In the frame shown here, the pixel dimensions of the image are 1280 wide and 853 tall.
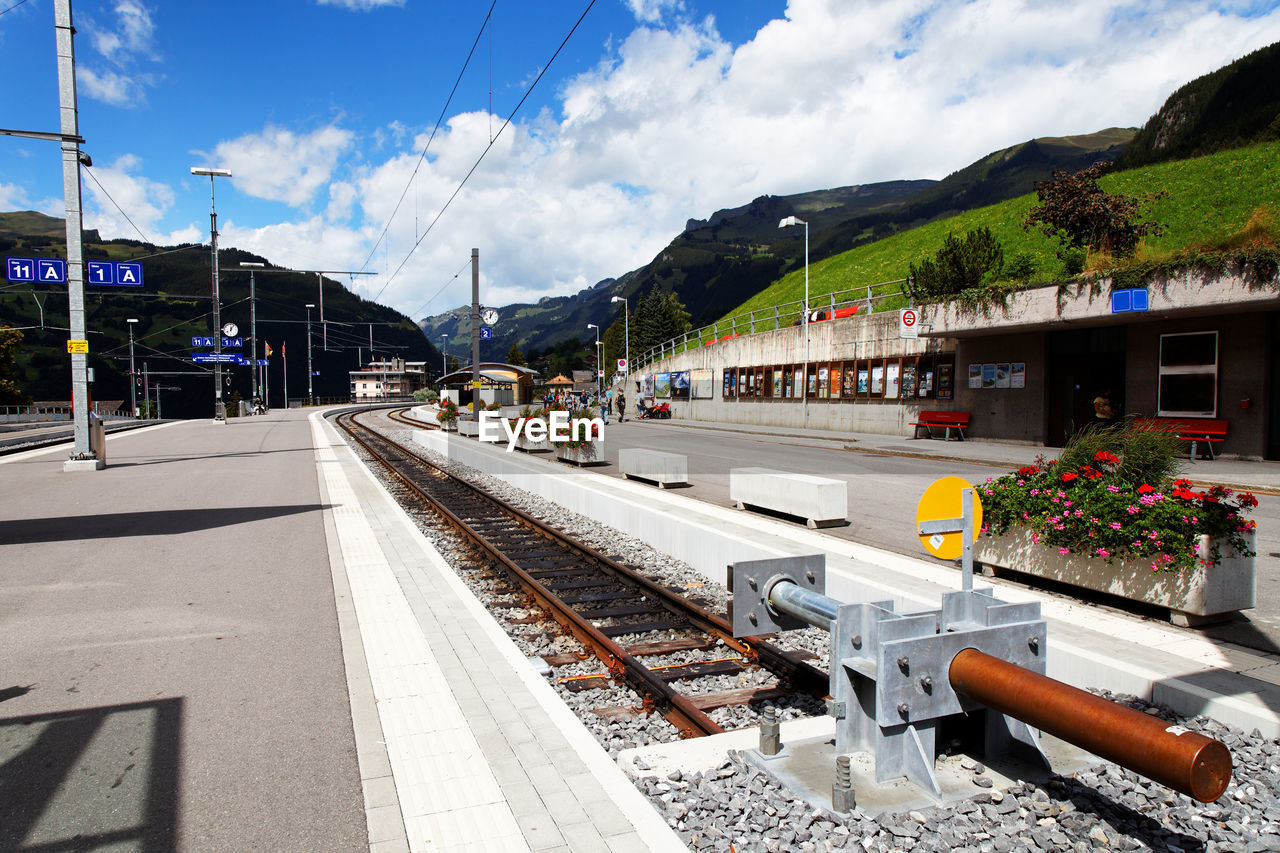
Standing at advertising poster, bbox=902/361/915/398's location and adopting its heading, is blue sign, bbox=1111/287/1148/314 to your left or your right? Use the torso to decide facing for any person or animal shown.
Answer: on your left

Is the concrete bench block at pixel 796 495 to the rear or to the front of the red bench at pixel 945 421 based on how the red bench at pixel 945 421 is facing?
to the front

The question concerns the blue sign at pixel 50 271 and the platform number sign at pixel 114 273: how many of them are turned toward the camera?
2

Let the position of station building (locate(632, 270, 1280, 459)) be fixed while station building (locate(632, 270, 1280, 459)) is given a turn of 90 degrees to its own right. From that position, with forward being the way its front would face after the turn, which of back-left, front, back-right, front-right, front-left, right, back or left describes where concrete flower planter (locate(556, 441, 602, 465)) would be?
left

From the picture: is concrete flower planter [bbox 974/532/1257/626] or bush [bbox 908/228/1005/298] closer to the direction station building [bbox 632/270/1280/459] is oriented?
the concrete flower planter

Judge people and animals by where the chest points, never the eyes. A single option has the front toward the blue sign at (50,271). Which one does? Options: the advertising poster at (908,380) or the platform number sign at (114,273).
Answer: the advertising poster

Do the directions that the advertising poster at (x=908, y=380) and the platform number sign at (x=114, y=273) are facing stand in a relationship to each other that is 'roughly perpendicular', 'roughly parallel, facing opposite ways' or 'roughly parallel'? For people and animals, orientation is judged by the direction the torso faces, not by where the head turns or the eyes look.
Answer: roughly perpendicular

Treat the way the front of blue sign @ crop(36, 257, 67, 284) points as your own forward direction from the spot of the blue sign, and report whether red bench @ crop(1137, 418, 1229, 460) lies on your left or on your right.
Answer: on your left

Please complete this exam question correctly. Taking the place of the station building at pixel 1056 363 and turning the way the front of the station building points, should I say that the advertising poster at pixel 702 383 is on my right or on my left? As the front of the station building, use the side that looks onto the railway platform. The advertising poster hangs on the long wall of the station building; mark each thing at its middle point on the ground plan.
on my right

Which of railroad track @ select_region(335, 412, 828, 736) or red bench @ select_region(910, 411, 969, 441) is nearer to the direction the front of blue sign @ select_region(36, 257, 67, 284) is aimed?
the railroad track

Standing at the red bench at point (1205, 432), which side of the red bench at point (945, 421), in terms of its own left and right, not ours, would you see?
left

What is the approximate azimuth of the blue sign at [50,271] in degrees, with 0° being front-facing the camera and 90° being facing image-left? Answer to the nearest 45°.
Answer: approximately 0°

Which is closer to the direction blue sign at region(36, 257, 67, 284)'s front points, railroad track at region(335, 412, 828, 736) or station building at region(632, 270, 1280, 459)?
the railroad track

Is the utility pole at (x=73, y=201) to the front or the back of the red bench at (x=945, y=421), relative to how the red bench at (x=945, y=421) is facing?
to the front

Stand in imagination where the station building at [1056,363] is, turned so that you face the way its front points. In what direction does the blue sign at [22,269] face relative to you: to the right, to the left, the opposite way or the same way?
to the left
